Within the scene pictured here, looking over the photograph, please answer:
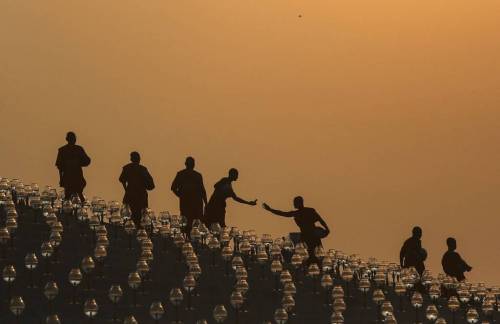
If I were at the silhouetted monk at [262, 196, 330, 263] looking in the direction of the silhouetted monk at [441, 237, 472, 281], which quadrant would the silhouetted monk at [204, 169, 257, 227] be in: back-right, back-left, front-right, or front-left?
back-left

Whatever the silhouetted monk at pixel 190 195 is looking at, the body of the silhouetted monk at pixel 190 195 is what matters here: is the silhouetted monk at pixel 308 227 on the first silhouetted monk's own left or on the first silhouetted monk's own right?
on the first silhouetted monk's own left

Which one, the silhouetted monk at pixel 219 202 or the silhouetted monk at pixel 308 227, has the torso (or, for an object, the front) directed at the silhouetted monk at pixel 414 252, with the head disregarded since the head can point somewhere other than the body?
the silhouetted monk at pixel 219 202

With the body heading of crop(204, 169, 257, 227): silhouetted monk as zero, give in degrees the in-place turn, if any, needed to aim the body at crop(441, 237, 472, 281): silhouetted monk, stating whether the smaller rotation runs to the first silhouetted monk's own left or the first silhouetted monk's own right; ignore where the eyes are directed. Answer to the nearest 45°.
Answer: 0° — they already face them

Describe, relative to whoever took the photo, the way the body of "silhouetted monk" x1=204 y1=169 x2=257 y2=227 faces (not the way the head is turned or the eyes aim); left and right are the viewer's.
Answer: facing to the right of the viewer

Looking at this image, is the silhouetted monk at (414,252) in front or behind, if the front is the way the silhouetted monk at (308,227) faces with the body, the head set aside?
behind

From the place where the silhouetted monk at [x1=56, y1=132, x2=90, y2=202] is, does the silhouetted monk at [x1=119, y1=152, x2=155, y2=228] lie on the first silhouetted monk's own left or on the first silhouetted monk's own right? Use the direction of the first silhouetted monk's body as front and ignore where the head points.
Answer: on the first silhouetted monk's own left

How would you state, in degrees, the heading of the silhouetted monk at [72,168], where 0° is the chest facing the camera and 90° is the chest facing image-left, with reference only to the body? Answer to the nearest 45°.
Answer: approximately 0°
